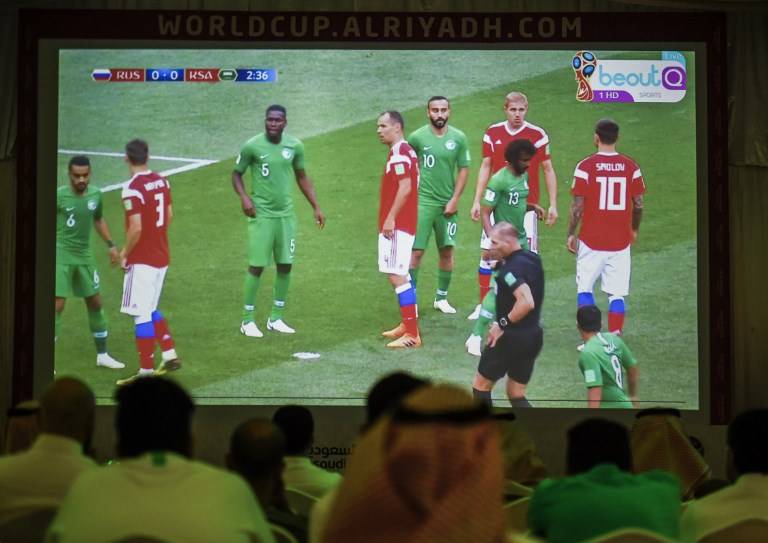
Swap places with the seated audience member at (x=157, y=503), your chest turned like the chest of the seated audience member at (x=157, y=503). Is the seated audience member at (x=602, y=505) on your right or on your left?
on your right

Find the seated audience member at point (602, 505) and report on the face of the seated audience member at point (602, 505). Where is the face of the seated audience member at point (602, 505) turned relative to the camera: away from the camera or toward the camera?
away from the camera

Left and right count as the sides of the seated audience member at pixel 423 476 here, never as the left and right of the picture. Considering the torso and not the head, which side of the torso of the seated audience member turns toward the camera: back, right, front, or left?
back

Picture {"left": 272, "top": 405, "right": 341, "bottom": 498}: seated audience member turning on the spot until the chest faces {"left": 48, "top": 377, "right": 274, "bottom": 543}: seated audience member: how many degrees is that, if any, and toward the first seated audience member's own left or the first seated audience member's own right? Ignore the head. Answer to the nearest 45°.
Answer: approximately 180°

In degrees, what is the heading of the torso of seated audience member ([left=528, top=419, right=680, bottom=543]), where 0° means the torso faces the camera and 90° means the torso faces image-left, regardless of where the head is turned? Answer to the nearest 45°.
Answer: approximately 180°

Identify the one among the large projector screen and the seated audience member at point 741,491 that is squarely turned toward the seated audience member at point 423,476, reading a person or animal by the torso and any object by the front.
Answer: the large projector screen

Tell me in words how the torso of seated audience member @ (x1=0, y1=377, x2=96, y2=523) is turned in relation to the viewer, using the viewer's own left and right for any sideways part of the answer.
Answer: facing away from the viewer and to the right of the viewer

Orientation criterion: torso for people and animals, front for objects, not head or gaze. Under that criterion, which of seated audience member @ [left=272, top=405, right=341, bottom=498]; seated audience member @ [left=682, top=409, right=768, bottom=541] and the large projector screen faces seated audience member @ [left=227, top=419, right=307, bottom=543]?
the large projector screen

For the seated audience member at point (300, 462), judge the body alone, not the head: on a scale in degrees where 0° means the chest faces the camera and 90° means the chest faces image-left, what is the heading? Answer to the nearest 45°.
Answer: approximately 180°

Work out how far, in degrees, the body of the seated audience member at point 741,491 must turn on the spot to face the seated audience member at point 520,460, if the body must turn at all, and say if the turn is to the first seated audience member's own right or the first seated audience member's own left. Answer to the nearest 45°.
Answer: approximately 45° to the first seated audience member's own left

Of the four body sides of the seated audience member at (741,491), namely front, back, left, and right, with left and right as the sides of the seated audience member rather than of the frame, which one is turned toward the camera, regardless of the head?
back

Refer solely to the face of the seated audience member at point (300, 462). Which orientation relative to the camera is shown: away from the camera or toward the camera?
away from the camera

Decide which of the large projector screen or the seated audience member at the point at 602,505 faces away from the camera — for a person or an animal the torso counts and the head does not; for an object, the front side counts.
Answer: the seated audience member

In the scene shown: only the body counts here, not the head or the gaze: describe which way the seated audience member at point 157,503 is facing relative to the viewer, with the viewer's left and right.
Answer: facing away from the viewer
